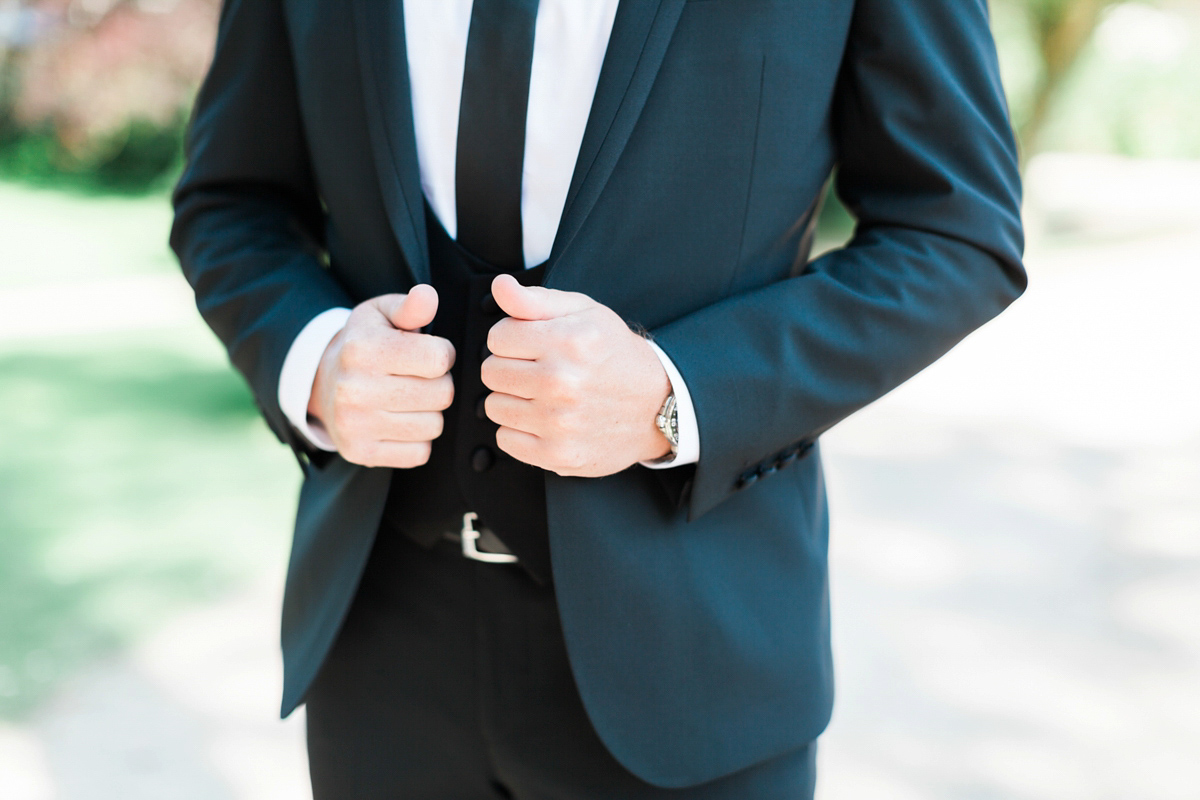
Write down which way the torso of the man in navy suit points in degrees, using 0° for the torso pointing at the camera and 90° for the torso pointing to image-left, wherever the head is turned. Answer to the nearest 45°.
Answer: approximately 45°
